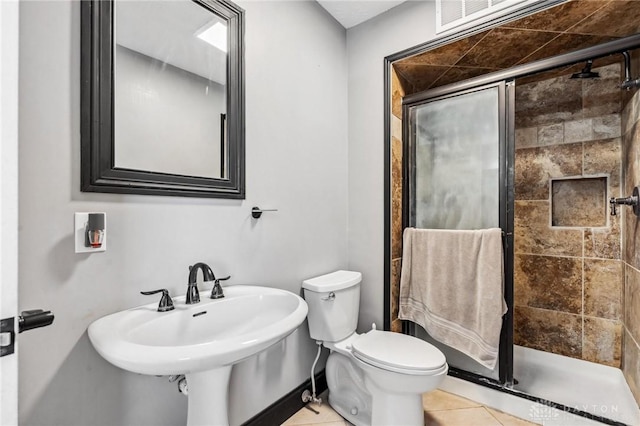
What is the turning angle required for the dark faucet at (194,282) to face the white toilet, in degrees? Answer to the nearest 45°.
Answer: approximately 45° to its left

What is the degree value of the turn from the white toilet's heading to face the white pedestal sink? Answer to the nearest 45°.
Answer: approximately 90° to its right

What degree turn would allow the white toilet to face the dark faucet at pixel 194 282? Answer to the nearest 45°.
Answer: approximately 90° to its right
